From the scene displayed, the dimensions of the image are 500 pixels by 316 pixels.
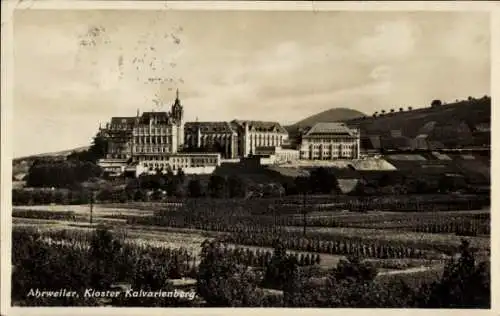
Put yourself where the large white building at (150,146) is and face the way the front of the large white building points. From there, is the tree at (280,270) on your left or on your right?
on your left

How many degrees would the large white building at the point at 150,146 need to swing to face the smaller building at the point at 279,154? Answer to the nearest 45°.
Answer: approximately 90° to its left

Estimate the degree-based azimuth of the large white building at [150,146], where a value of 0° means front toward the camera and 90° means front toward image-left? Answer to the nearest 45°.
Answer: approximately 0°

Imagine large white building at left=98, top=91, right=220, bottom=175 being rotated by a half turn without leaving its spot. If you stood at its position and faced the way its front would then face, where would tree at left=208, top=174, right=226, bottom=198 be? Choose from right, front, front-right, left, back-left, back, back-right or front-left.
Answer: right
